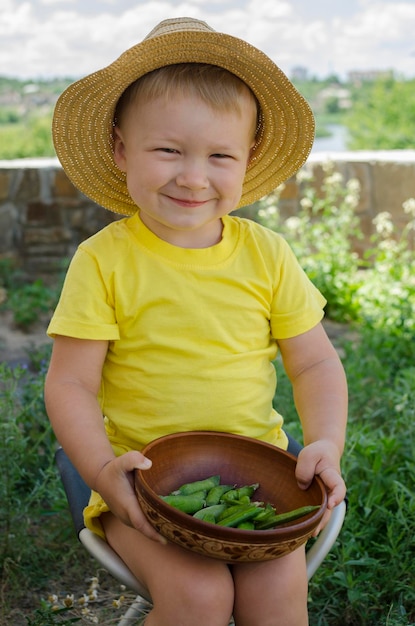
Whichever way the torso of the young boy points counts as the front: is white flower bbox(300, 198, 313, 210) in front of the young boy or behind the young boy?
behind

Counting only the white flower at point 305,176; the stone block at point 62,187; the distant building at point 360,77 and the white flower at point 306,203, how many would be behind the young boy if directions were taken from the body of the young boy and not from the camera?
4

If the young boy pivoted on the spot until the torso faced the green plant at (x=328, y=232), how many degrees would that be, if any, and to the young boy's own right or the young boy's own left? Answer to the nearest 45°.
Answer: approximately 180°

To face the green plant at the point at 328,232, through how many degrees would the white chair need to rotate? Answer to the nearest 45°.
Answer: approximately 180°

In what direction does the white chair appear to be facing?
toward the camera

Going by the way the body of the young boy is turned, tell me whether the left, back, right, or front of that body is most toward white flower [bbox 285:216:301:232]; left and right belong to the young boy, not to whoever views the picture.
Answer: back

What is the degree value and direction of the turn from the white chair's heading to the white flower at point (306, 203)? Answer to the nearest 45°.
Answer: approximately 180°

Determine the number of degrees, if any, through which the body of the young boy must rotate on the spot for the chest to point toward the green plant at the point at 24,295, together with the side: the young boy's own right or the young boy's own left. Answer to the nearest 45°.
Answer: approximately 180°

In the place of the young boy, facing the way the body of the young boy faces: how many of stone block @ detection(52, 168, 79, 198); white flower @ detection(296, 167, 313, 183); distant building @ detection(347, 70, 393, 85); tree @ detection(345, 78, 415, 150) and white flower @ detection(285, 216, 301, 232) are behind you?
5

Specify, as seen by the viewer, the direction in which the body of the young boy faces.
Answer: toward the camera

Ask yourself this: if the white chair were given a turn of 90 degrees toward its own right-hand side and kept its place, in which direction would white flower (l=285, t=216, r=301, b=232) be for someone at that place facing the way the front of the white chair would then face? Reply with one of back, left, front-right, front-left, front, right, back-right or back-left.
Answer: right

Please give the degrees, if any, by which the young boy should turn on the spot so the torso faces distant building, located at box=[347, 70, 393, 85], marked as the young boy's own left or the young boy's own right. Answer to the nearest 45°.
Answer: approximately 180°

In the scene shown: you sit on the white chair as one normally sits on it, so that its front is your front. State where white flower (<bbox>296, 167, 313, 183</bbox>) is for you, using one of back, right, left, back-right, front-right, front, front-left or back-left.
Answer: back

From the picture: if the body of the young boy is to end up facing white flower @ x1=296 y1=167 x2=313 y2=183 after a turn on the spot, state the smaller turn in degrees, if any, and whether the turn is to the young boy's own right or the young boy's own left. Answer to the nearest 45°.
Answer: approximately 180°
